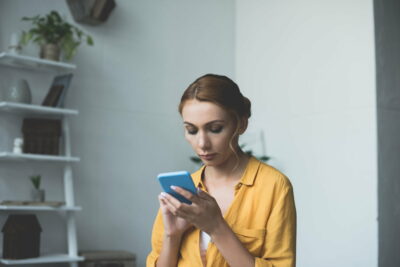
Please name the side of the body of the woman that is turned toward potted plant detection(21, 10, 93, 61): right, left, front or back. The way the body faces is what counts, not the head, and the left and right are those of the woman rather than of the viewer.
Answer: right

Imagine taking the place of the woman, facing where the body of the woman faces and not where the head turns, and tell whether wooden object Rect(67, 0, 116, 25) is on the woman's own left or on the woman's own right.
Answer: on the woman's own right

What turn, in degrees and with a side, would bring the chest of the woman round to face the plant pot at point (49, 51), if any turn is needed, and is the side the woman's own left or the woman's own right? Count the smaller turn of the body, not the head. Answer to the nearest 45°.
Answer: approximately 90° to the woman's own right

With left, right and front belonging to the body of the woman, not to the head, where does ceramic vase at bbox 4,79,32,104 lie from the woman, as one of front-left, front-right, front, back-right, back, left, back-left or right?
right

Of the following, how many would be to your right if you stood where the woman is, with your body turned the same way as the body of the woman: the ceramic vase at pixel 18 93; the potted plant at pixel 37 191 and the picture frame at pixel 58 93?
3

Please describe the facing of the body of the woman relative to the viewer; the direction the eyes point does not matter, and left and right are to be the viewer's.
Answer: facing the viewer and to the left of the viewer

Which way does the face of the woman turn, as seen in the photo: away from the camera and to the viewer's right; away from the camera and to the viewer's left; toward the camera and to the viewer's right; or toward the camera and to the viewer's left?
toward the camera and to the viewer's left

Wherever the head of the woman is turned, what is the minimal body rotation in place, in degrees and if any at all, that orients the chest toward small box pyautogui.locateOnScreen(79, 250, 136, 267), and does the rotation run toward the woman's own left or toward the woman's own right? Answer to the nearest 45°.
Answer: approximately 135° to the woman's own right

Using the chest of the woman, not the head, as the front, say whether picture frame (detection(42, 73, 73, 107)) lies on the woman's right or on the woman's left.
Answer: on the woman's right

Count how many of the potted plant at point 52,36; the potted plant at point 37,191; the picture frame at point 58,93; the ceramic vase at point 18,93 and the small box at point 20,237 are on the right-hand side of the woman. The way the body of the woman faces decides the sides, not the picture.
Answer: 5
